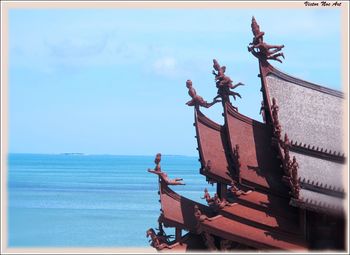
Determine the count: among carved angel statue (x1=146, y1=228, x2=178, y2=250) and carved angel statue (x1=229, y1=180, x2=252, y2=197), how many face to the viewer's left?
2

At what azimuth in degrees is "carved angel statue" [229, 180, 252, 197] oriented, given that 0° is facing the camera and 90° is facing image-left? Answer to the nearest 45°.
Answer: approximately 90°

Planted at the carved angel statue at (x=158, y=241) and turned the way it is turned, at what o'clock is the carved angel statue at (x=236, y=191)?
the carved angel statue at (x=236, y=191) is roughly at 7 o'clock from the carved angel statue at (x=158, y=241).

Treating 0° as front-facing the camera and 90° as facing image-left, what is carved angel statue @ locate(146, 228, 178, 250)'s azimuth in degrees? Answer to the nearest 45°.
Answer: approximately 90°

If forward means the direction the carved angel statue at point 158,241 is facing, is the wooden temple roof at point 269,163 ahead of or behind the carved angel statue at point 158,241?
behind
